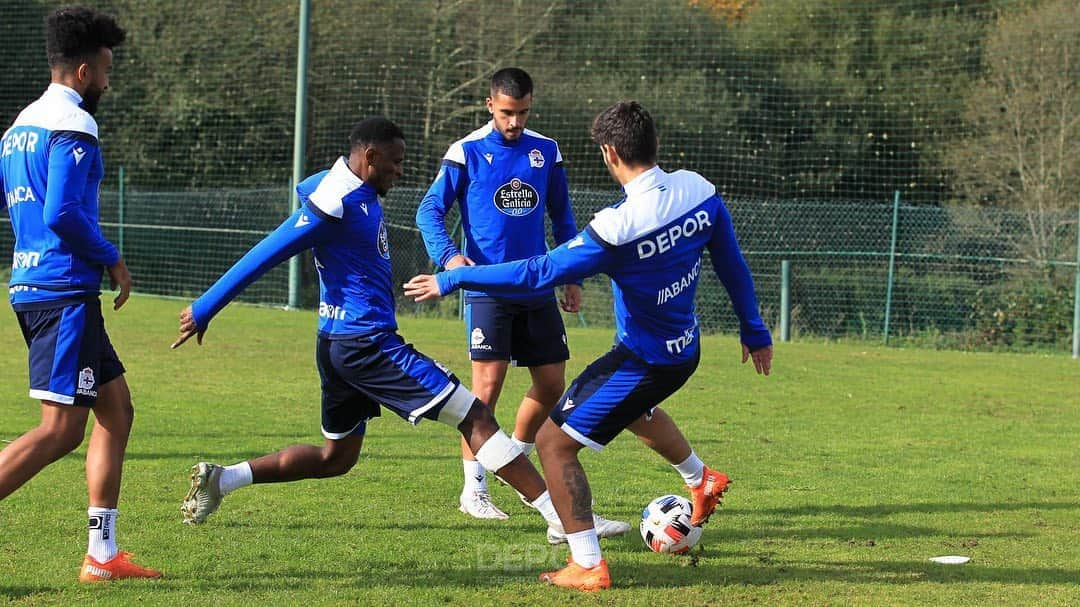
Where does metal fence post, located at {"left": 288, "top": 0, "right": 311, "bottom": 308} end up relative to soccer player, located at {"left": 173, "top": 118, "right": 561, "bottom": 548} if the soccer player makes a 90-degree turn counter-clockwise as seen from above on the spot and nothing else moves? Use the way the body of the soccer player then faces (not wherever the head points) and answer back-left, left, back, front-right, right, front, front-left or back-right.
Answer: front

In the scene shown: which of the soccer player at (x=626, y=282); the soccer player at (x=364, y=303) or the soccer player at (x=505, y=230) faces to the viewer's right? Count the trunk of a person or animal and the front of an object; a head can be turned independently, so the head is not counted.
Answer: the soccer player at (x=364, y=303)

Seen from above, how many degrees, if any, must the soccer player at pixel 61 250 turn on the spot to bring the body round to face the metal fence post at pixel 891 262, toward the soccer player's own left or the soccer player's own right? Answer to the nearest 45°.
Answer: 0° — they already face it

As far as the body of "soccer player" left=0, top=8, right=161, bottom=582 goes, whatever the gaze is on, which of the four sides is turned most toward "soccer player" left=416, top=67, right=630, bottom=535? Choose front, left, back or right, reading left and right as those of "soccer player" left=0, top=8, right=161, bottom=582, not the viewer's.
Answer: front

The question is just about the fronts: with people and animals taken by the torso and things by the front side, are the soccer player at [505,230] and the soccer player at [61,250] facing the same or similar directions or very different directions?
very different directions

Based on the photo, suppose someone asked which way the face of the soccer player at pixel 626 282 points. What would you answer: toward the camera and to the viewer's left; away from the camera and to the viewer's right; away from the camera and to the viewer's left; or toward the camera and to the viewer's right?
away from the camera and to the viewer's left

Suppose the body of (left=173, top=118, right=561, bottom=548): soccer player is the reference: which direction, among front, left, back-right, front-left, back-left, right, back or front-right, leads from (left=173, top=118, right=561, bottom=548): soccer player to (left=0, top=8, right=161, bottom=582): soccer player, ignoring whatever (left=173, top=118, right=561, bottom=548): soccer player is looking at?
back

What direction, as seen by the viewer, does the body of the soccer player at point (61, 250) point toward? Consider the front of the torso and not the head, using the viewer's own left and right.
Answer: facing away from the viewer and to the right of the viewer

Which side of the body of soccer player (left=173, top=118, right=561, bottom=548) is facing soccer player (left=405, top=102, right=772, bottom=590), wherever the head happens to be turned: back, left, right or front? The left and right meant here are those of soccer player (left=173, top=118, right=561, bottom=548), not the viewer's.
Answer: front

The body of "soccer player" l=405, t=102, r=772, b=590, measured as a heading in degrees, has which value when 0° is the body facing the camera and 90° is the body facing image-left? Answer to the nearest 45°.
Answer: approximately 135°

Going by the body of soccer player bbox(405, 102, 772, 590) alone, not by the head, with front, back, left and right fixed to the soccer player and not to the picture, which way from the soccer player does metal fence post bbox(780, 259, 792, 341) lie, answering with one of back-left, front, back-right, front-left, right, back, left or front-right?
front-right

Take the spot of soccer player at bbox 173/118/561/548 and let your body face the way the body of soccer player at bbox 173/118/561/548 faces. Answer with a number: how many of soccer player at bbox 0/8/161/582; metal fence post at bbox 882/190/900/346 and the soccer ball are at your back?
1
